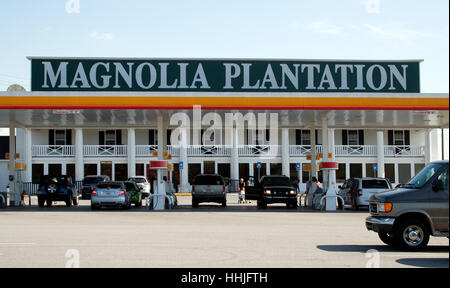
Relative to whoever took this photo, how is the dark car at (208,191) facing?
facing away from the viewer

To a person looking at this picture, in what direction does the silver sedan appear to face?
facing away from the viewer

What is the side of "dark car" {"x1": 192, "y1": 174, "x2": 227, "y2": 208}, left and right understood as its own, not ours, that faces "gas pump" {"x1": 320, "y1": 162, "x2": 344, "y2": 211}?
right

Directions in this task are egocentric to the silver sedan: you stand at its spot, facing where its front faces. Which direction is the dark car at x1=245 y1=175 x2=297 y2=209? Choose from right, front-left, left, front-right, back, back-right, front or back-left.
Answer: right
